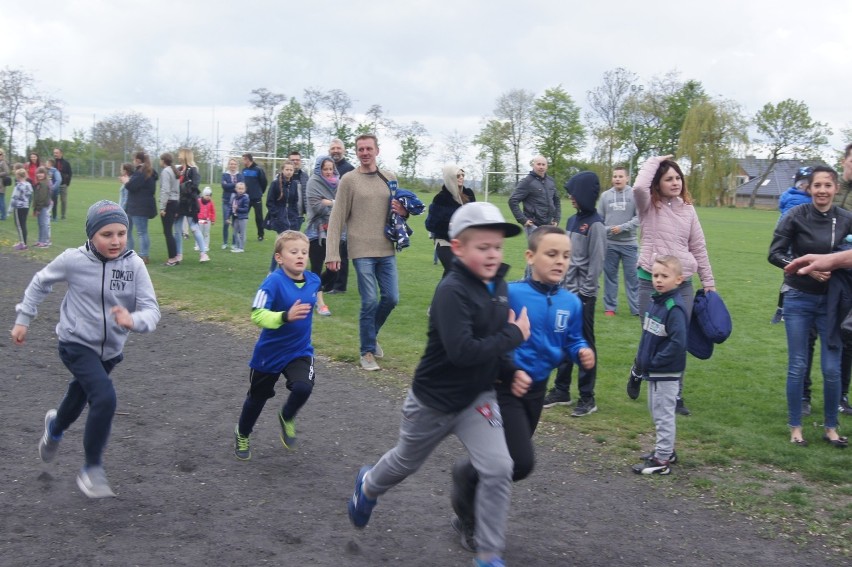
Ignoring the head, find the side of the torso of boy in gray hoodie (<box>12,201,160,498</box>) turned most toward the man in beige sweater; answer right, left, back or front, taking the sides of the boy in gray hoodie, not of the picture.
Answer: left

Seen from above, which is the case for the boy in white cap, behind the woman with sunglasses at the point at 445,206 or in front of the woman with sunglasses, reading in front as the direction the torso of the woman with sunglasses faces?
in front

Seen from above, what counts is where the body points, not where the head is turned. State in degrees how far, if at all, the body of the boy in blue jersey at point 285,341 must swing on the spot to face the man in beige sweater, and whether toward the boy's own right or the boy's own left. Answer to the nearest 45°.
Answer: approximately 135° to the boy's own left

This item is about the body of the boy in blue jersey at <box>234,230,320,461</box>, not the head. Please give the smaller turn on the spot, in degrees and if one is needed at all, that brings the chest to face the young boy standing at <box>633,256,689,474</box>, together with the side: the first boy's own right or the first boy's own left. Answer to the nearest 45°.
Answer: approximately 45° to the first boy's own left

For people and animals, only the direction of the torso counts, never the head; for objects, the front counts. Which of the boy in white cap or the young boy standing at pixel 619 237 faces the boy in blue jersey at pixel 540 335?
the young boy standing

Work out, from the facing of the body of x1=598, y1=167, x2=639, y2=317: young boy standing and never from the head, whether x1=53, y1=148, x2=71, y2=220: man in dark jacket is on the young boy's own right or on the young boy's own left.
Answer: on the young boy's own right

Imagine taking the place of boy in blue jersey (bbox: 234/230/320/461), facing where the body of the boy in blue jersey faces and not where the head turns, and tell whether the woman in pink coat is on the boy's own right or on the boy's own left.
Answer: on the boy's own left

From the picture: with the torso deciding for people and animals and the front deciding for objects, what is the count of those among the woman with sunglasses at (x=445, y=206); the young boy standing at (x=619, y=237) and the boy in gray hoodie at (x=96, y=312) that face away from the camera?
0

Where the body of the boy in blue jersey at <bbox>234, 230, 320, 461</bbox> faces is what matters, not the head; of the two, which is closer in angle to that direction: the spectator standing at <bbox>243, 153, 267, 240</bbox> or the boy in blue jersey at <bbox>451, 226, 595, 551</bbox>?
the boy in blue jersey

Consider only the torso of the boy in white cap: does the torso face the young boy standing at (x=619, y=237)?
no

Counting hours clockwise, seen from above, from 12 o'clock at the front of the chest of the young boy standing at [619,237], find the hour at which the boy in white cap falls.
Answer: The boy in white cap is roughly at 12 o'clock from the young boy standing.

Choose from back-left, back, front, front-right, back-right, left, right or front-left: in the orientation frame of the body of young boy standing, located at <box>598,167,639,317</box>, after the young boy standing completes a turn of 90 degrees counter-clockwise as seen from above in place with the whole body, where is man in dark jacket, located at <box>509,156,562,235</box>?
back-right

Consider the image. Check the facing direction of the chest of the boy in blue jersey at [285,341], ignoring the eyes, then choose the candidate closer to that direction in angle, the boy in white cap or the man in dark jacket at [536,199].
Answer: the boy in white cap

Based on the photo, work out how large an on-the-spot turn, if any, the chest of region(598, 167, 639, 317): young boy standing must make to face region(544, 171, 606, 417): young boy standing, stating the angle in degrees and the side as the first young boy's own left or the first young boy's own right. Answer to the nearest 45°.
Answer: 0° — they already face them

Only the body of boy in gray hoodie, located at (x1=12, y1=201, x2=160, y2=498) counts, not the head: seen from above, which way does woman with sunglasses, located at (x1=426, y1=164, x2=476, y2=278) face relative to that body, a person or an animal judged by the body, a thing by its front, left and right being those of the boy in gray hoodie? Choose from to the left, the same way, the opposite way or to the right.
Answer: the same way

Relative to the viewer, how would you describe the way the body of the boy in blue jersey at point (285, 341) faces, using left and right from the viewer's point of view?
facing the viewer and to the right of the viewer

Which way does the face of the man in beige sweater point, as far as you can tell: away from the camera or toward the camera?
toward the camera
